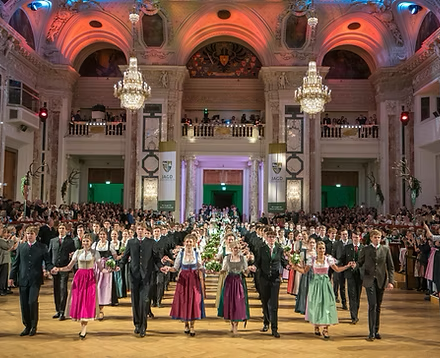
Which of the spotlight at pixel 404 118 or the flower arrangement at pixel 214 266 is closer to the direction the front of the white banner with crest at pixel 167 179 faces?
the flower arrangement

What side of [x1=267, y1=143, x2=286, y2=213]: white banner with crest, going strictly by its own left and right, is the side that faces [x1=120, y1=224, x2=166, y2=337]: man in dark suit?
front

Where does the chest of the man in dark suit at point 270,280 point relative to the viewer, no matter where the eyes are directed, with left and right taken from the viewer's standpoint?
facing the viewer

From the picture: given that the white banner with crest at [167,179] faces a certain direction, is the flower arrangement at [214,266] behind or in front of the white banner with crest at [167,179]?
in front

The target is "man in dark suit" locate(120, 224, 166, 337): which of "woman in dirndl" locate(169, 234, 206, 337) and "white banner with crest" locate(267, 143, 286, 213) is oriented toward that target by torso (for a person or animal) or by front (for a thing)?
the white banner with crest

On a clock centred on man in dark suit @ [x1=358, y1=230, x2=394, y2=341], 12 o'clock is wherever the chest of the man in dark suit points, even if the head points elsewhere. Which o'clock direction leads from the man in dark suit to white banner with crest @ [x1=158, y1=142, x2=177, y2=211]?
The white banner with crest is roughly at 5 o'clock from the man in dark suit.

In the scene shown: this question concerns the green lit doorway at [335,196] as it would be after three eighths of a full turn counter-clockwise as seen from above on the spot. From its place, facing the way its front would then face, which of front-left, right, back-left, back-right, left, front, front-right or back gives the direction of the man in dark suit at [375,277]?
back-right

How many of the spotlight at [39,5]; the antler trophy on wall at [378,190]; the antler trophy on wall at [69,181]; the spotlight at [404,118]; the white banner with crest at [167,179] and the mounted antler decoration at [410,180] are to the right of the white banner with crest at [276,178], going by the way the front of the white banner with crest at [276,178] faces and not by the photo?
3

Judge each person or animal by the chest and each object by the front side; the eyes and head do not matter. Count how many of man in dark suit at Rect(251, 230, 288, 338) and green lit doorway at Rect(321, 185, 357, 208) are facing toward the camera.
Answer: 2

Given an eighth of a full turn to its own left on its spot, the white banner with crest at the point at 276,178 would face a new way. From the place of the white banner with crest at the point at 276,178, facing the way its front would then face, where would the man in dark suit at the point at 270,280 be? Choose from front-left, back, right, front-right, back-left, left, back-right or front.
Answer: front-right

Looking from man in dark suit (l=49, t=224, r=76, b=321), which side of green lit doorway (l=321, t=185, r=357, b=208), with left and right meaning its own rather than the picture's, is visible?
front
